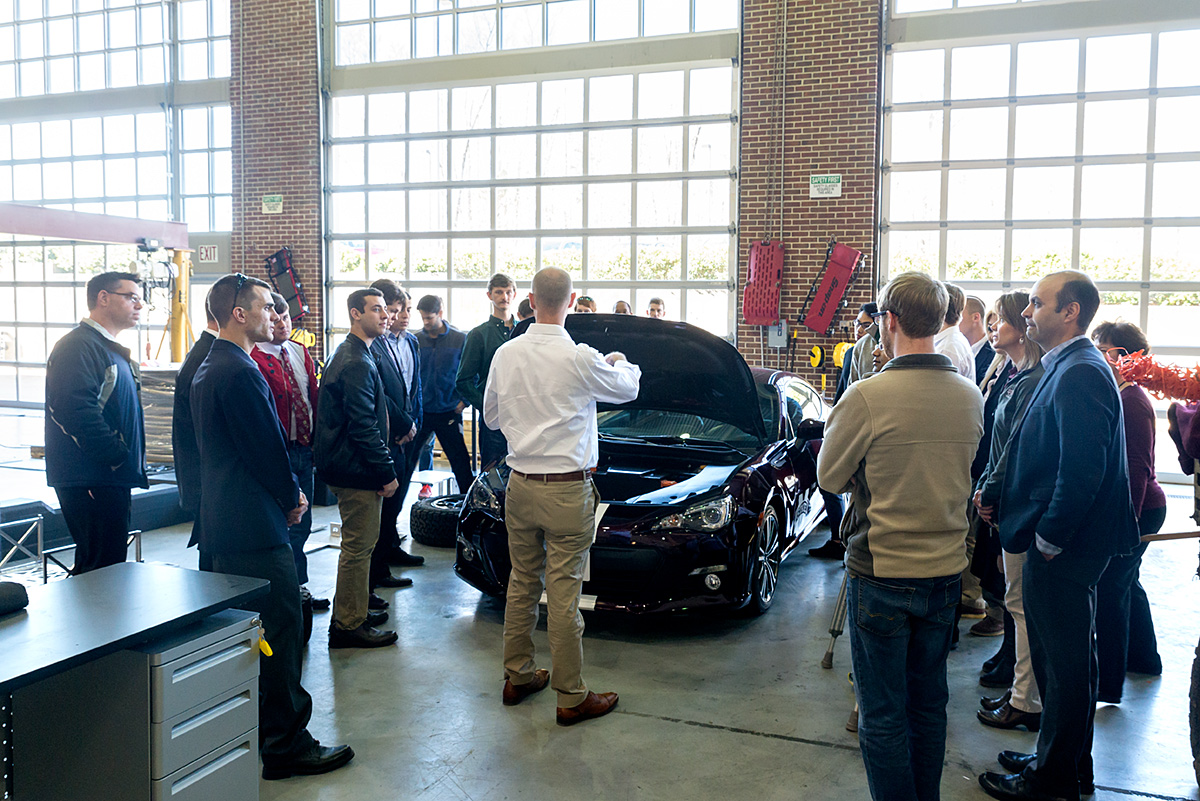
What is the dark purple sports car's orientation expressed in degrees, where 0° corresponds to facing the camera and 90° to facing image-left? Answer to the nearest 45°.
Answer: approximately 45°

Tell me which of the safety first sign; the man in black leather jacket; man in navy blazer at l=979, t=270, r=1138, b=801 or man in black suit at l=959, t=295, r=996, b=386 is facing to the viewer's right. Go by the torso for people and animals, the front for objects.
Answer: the man in black leather jacket

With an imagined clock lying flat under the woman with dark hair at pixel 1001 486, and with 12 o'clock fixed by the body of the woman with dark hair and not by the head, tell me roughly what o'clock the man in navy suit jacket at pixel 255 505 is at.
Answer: The man in navy suit jacket is roughly at 11 o'clock from the woman with dark hair.

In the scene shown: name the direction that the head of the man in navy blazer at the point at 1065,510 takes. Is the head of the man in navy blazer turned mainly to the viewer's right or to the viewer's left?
to the viewer's left

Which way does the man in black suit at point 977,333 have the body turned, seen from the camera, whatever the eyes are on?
to the viewer's left

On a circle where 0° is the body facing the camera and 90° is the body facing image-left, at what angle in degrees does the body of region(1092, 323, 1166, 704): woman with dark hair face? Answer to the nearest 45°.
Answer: approximately 90°

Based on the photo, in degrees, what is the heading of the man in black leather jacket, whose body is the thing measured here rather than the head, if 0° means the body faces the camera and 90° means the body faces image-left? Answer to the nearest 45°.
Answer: approximately 270°

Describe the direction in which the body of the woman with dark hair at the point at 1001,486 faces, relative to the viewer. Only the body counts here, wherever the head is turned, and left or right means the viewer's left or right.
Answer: facing to the left of the viewer

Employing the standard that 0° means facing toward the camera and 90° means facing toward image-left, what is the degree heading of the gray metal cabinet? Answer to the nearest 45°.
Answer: approximately 315°

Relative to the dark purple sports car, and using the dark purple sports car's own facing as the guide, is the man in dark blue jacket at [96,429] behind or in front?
in front

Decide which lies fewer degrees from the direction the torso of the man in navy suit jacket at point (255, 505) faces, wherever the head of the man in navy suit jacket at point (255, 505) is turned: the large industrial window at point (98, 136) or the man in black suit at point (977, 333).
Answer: the man in black suit

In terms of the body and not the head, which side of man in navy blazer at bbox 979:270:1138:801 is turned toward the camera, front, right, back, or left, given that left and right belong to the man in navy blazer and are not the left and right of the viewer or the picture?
left
